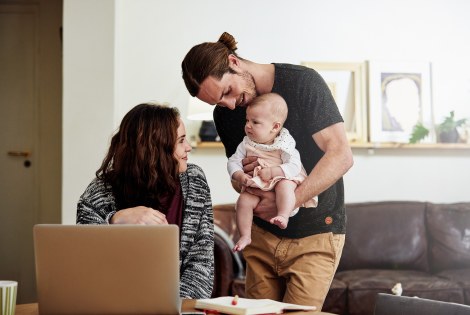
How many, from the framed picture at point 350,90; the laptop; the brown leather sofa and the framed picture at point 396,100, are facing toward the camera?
3

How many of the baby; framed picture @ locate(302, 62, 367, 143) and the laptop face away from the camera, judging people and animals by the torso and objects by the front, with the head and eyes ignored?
1

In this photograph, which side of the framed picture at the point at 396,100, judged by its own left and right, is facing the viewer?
front

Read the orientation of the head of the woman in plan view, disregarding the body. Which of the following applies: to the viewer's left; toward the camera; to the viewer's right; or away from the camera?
to the viewer's right

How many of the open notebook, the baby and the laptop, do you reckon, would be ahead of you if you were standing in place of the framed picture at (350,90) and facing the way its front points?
3

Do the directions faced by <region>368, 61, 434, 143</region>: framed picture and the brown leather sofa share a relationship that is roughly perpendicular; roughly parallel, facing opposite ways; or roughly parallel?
roughly parallel

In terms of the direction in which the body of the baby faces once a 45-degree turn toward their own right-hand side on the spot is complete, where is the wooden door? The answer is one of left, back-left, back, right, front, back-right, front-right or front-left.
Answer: front-right

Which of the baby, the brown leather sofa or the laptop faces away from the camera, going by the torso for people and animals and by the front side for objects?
the laptop

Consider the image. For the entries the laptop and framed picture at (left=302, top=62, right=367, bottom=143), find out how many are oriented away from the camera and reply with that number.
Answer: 1

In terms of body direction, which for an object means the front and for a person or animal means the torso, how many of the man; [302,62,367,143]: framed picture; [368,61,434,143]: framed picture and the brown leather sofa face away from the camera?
0

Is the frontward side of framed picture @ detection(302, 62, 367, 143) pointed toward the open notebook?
yes

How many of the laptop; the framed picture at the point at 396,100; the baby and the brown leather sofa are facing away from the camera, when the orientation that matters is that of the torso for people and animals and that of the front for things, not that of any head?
1

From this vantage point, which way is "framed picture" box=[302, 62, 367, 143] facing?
toward the camera

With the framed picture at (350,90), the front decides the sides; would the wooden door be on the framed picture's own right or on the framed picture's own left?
on the framed picture's own right

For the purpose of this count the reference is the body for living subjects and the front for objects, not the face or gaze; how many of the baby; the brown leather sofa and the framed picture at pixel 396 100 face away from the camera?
0

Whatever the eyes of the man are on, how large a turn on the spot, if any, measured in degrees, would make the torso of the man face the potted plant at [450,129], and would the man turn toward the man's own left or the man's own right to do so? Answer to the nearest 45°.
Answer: approximately 180°

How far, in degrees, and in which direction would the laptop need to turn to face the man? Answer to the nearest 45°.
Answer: approximately 45° to its right

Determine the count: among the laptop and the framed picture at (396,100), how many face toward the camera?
1
